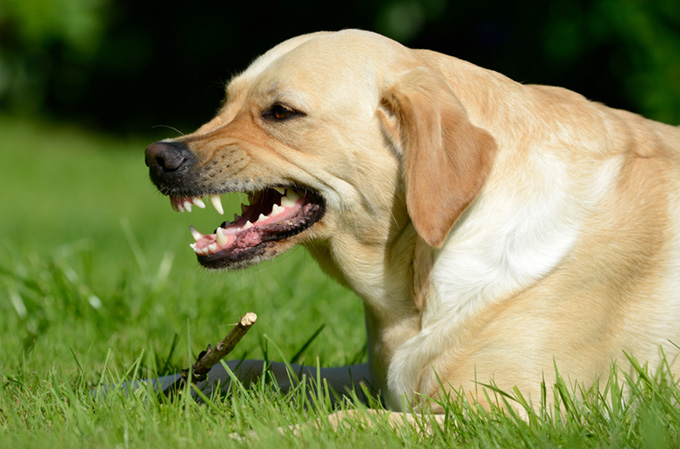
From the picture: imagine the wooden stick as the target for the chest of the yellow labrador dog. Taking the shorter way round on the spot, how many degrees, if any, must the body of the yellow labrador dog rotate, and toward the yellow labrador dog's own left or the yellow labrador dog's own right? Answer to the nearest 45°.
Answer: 0° — it already faces it

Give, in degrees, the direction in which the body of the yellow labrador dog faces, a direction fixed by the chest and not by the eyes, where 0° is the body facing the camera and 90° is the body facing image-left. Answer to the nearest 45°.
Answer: approximately 90°
